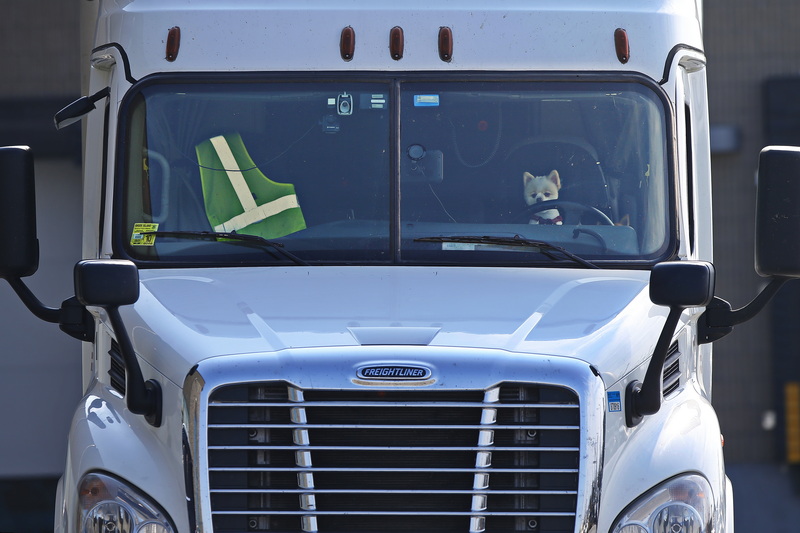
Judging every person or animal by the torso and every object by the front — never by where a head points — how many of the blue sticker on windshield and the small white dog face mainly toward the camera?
2

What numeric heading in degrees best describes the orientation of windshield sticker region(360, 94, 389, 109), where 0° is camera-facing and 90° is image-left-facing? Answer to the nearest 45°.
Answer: approximately 0°

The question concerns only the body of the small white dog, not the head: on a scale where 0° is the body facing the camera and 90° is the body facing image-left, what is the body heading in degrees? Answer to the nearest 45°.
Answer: approximately 0°

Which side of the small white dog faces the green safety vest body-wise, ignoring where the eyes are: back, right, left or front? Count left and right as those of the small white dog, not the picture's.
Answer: right

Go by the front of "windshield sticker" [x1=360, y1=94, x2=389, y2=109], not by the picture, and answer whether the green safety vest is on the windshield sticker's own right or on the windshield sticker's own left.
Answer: on the windshield sticker's own right

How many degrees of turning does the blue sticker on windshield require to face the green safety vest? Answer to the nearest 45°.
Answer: approximately 90° to its right

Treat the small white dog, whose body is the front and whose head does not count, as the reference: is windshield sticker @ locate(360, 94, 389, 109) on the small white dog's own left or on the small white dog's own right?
on the small white dog's own right
